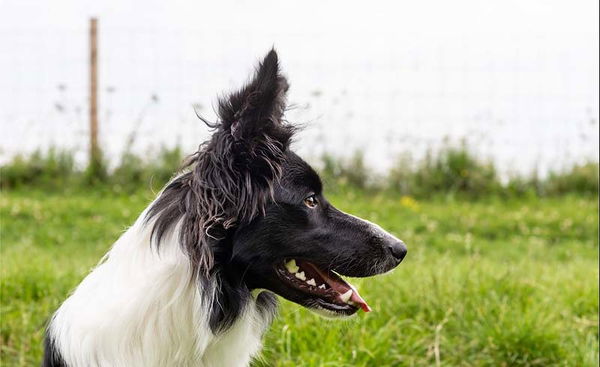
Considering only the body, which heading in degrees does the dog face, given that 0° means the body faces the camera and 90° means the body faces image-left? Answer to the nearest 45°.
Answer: approximately 270°

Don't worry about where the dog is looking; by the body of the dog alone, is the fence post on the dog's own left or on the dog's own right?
on the dog's own left
